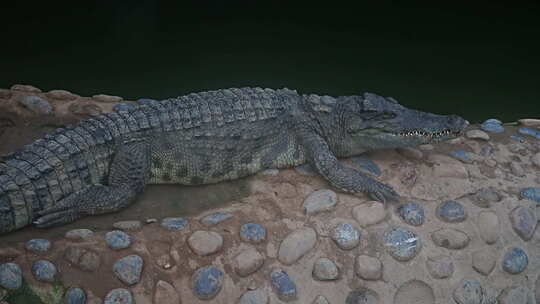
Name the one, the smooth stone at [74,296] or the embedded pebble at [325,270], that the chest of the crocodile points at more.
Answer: the embedded pebble

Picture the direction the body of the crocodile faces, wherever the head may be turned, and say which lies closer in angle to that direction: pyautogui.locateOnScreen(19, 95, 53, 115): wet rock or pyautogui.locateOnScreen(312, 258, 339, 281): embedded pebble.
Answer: the embedded pebble

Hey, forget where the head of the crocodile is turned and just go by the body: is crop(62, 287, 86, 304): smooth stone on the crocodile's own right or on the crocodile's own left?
on the crocodile's own right

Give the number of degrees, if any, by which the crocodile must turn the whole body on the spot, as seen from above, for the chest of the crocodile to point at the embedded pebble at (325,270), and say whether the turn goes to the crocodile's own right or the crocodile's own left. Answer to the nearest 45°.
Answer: approximately 45° to the crocodile's own right

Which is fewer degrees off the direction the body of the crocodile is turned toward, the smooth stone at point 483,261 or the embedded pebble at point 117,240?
the smooth stone

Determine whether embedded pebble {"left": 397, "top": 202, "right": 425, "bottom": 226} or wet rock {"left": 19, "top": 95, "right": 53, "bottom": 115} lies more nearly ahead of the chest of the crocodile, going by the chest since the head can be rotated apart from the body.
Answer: the embedded pebble

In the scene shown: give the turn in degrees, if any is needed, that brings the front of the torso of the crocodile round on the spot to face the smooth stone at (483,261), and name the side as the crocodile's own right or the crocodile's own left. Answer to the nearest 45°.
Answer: approximately 45° to the crocodile's own right

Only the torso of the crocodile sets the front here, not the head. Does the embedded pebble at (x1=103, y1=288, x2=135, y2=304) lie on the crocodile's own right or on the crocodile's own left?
on the crocodile's own right

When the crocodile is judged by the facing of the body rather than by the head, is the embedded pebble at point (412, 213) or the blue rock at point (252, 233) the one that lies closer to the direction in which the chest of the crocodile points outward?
the embedded pebble

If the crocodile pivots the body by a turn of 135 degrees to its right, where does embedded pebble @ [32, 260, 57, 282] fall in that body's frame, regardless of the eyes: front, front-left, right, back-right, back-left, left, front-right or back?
front

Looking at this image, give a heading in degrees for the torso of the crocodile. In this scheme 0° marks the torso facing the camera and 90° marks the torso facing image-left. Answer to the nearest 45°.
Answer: approximately 270°

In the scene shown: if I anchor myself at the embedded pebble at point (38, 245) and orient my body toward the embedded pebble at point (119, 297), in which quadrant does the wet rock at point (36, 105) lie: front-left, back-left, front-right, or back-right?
back-left

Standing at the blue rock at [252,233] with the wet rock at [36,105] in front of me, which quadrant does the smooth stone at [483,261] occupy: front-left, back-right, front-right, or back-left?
back-right

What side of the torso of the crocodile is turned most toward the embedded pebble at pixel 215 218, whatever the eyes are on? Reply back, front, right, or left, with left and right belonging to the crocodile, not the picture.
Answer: right
